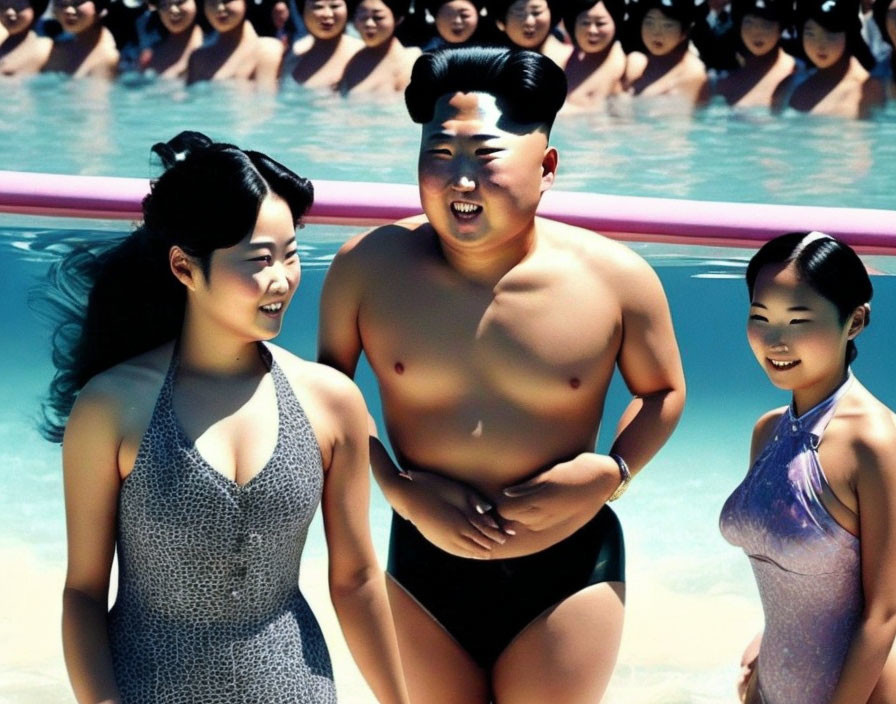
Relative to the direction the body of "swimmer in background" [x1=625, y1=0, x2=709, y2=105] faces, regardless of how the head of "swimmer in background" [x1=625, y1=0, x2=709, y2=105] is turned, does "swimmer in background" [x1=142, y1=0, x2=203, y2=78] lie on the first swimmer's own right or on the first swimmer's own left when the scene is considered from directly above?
on the first swimmer's own right

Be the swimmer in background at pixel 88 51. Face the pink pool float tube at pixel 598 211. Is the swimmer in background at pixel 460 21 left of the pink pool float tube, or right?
left

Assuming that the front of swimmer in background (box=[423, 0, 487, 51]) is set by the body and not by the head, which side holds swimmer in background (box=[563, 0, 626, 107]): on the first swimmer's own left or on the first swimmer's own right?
on the first swimmer's own left

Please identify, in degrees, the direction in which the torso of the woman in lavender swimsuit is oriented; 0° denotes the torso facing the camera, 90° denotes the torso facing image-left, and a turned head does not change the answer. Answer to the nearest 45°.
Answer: approximately 45°

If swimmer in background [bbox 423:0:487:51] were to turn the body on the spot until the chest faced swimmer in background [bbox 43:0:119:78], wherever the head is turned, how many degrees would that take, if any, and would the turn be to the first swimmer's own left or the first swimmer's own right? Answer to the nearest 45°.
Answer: approximately 135° to the first swimmer's own right

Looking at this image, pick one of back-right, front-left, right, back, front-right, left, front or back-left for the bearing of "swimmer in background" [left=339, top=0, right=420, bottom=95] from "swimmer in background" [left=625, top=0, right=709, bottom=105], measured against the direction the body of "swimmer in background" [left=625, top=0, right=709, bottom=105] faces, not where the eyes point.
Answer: front-right

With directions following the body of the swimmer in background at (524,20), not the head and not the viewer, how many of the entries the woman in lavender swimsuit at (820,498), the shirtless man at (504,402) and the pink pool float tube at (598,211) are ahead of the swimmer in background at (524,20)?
3

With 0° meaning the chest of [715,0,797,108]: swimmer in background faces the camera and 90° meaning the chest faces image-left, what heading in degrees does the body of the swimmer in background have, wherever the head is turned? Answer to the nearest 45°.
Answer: approximately 0°

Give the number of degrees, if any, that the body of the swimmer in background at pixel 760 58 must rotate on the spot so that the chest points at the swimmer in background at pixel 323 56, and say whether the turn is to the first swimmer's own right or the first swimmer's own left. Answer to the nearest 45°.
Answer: approximately 90° to the first swimmer's own right

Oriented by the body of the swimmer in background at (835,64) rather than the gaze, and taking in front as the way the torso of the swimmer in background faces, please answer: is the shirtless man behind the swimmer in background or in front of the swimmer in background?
in front

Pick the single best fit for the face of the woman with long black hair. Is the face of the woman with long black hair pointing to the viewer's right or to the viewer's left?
to the viewer's right
